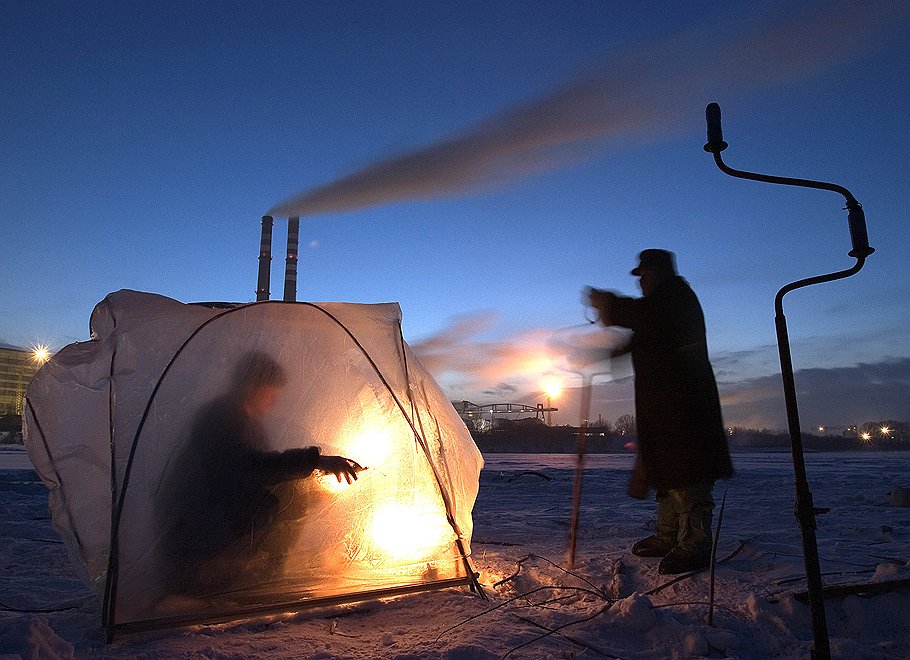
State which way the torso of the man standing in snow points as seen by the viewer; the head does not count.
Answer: to the viewer's left

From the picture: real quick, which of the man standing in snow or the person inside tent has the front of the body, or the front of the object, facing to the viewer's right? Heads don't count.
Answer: the person inside tent

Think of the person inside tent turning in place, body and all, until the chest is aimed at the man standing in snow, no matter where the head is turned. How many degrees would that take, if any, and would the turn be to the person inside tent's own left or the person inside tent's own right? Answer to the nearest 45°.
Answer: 0° — they already face them

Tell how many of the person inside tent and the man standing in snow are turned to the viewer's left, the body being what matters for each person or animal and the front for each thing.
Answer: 1

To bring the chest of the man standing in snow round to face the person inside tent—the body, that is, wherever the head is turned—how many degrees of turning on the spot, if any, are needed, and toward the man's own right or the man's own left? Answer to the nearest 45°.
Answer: approximately 45° to the man's own left

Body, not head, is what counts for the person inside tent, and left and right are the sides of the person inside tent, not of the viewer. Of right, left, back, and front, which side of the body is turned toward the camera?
right
